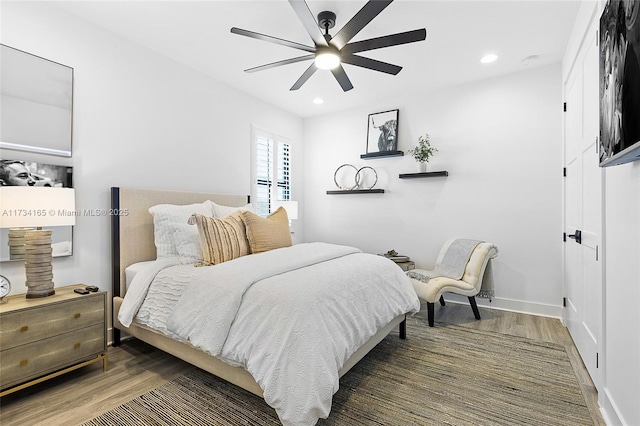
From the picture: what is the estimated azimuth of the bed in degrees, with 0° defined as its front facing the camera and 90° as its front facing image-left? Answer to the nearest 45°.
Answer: approximately 315°

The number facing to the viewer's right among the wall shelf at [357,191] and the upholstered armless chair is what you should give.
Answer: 0

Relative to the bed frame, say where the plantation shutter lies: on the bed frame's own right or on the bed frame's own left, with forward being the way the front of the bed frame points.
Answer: on the bed frame's own left

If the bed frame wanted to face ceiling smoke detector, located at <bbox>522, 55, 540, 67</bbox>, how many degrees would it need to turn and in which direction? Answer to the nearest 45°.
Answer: approximately 45° to its left

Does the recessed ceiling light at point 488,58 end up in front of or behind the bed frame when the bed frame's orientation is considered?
in front

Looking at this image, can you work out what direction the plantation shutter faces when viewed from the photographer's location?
facing the viewer and to the right of the viewer

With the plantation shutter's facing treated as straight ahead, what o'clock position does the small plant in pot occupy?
The small plant in pot is roughly at 11 o'clock from the plantation shutter.

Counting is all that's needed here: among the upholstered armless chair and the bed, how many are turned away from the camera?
0

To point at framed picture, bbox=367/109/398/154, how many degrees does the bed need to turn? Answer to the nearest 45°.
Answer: approximately 90° to its left

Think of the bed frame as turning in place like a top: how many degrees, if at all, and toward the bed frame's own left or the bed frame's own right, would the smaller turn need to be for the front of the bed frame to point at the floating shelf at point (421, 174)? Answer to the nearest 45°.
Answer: approximately 45° to the bed frame's own left

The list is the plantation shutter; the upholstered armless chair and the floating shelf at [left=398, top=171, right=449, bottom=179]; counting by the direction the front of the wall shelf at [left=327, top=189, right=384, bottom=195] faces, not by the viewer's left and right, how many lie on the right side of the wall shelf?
1

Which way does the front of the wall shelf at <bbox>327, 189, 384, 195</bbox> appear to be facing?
toward the camera

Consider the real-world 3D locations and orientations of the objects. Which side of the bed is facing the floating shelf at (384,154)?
left

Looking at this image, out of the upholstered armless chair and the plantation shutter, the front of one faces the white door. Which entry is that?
the plantation shutter

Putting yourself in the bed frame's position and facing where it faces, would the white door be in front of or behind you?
in front
